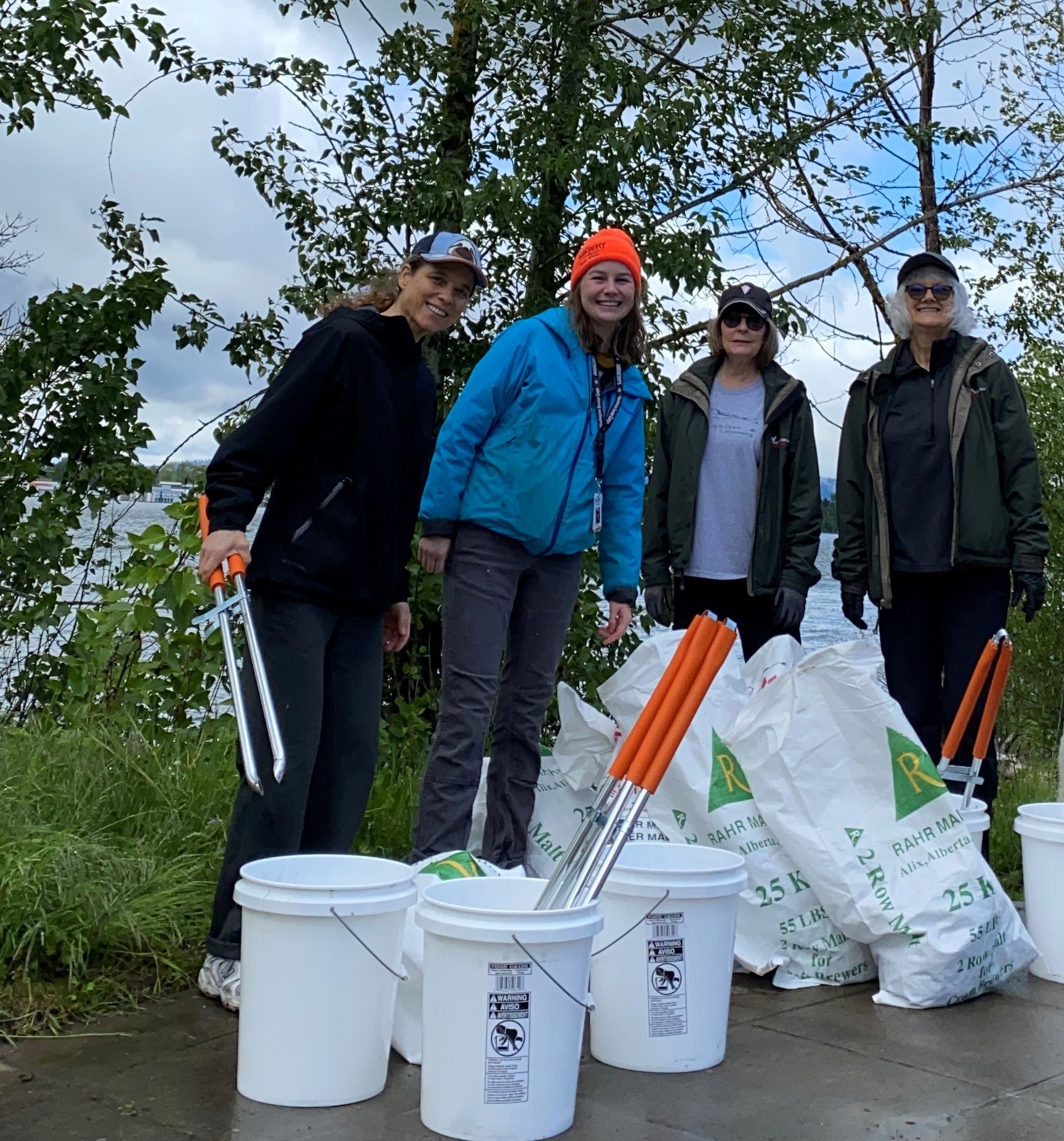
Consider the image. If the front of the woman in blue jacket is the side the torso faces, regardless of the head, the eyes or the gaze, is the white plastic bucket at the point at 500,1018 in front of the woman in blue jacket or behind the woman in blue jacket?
in front

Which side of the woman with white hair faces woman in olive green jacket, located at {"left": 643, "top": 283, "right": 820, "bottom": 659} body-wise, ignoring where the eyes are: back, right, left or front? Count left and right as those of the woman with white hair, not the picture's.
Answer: right

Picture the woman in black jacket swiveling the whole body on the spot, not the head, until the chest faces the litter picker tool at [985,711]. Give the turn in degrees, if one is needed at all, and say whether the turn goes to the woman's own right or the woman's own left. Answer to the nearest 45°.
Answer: approximately 45° to the woman's own left

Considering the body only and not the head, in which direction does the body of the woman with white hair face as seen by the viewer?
toward the camera

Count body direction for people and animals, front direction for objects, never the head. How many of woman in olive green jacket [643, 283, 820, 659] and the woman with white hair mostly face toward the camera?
2

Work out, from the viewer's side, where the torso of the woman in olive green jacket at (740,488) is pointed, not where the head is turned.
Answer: toward the camera

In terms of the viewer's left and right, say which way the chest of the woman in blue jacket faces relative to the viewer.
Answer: facing the viewer and to the right of the viewer

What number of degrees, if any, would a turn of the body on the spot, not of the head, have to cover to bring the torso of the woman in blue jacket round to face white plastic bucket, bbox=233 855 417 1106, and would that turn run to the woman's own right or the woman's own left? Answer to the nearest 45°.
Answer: approximately 45° to the woman's own right

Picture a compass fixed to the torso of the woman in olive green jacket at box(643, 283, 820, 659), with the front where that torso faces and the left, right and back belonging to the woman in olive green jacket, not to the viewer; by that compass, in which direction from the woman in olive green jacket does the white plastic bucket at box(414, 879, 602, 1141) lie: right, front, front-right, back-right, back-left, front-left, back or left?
front
